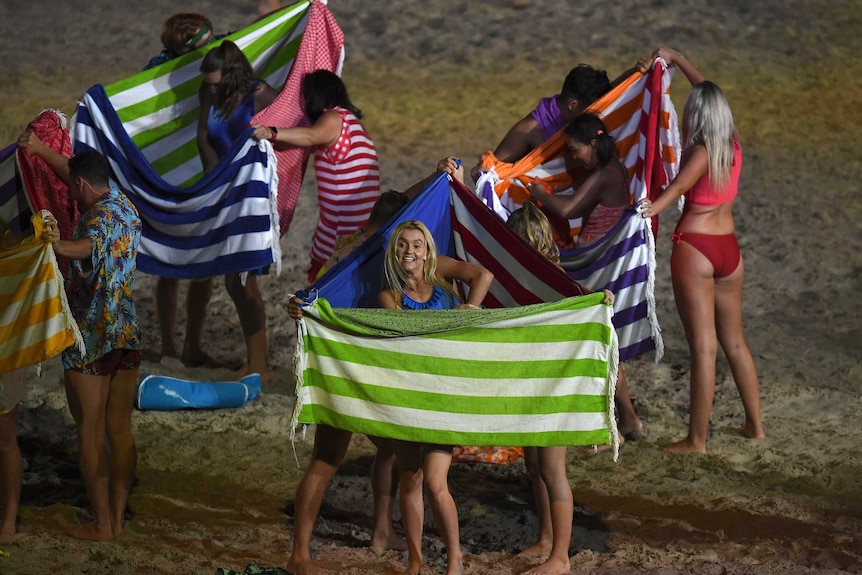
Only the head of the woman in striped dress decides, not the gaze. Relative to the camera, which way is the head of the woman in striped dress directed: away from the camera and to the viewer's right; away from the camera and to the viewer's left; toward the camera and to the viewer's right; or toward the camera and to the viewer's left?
away from the camera and to the viewer's left

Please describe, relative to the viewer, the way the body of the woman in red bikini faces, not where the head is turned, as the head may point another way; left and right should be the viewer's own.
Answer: facing away from the viewer and to the left of the viewer

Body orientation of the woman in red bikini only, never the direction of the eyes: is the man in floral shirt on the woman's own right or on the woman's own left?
on the woman's own left
